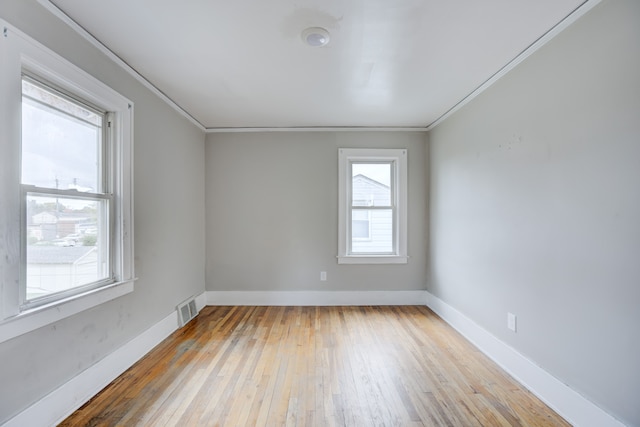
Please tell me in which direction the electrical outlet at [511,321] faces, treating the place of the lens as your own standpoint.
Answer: facing the viewer and to the left of the viewer

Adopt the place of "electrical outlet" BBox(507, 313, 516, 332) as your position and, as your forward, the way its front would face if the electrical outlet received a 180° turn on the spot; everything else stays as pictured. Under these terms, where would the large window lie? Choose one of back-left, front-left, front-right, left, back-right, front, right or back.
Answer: back

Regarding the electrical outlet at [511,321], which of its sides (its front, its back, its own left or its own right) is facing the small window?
right

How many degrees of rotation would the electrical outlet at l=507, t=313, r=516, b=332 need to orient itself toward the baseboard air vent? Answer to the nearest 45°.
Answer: approximately 45° to its right
